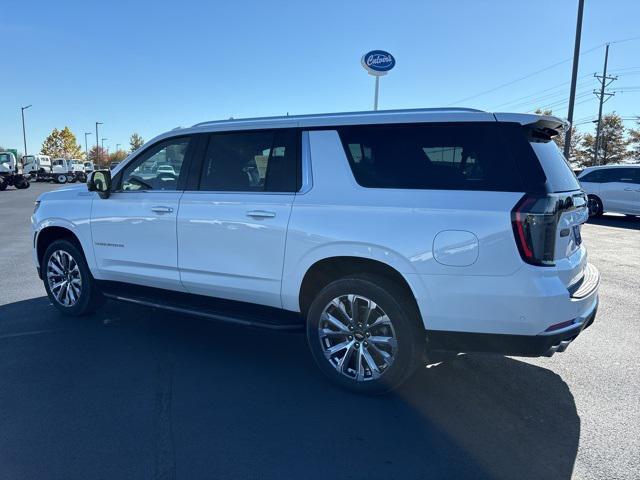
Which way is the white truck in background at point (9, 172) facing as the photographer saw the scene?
facing the viewer and to the left of the viewer

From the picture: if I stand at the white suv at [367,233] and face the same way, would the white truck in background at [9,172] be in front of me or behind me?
in front

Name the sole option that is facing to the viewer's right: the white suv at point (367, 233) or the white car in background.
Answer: the white car in background

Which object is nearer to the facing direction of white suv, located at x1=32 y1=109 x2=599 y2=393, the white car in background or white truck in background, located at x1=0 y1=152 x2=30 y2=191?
the white truck in background

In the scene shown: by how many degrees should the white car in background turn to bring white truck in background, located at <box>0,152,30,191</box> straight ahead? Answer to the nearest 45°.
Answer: approximately 180°

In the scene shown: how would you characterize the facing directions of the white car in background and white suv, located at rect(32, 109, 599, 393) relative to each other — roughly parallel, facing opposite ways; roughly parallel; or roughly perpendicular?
roughly parallel, facing opposite ways

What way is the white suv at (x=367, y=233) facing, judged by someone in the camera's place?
facing away from the viewer and to the left of the viewer

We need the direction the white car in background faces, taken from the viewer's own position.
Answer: facing to the right of the viewer

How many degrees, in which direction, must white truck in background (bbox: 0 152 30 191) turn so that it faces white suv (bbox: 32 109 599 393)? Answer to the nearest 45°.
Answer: approximately 45° to its left

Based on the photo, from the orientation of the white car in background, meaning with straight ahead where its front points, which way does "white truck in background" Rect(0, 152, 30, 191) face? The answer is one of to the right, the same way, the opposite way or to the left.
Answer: to the right

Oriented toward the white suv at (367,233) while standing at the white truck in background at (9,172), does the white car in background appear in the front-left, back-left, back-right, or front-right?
front-left
